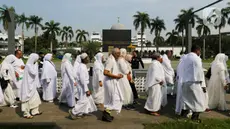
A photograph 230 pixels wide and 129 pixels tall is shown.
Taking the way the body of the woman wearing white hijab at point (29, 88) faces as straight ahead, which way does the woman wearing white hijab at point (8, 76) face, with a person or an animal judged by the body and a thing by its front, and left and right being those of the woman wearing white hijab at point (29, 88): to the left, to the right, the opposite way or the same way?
the same way

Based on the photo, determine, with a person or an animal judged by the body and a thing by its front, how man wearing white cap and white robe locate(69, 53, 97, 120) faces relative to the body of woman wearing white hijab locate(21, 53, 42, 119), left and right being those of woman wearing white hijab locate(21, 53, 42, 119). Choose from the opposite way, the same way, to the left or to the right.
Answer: the same way
